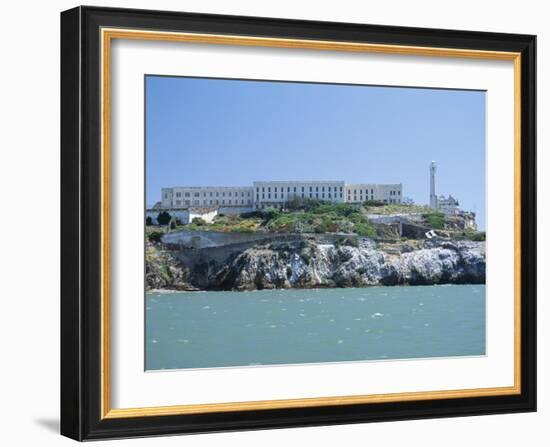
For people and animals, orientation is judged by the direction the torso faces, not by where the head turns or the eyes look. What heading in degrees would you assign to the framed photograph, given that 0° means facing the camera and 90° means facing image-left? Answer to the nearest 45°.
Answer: approximately 315°
